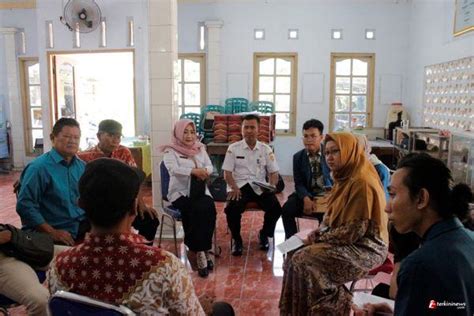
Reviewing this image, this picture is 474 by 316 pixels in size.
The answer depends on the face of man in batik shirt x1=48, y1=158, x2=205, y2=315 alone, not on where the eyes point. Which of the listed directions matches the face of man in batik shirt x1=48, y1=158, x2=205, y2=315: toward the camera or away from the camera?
away from the camera

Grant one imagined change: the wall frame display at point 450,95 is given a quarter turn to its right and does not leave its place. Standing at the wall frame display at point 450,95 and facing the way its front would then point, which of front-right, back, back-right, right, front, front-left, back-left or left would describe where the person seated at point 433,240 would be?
back-left

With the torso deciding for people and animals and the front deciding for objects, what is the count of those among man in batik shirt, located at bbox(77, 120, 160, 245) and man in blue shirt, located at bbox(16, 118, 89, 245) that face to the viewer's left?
0

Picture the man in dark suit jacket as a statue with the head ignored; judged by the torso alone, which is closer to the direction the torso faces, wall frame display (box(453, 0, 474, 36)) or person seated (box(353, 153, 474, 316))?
the person seated

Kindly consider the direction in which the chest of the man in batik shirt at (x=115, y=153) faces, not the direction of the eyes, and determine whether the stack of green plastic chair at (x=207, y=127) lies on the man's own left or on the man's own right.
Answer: on the man's own left

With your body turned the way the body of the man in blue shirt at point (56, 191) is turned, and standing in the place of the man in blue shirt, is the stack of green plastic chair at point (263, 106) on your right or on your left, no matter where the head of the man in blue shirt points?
on your left

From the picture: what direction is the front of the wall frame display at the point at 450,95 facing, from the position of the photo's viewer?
facing the viewer and to the left of the viewer

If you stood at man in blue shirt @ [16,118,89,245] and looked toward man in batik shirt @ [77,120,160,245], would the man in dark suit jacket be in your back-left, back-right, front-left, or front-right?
front-right

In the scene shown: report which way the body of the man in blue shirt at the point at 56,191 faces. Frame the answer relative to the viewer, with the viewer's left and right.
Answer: facing the viewer and to the right of the viewer

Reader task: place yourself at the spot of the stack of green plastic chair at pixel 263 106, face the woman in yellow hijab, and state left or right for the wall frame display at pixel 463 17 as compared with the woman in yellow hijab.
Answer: left

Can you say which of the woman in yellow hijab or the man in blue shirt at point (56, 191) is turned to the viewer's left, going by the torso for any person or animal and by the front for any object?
the woman in yellow hijab

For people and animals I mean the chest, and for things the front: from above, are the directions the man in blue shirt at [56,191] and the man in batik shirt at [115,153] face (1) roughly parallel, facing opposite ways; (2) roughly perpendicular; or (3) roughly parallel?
roughly parallel

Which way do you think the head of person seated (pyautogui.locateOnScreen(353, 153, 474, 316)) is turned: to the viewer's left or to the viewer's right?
to the viewer's left

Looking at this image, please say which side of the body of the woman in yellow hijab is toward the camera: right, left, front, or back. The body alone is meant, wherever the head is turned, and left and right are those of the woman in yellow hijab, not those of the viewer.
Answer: left

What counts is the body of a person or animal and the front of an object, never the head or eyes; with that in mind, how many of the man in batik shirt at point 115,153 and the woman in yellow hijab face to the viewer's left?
1

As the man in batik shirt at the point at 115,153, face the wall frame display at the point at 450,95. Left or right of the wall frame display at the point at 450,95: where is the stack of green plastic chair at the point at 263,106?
left

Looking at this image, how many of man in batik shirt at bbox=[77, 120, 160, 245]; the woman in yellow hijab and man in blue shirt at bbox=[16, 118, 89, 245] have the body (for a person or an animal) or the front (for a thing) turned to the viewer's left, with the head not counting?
1

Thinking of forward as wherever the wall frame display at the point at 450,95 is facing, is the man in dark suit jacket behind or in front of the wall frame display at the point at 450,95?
in front

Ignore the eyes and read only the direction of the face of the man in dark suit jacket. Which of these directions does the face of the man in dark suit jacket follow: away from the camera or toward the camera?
toward the camera
